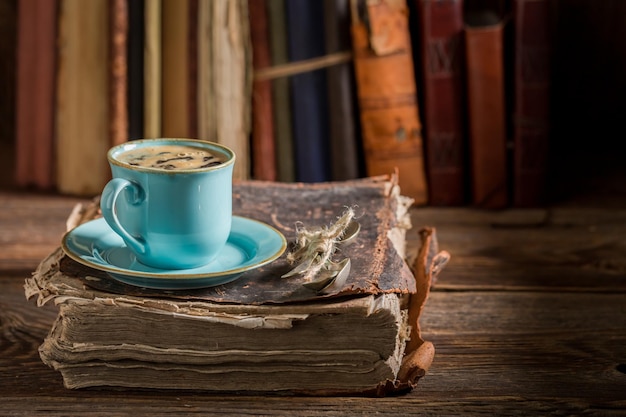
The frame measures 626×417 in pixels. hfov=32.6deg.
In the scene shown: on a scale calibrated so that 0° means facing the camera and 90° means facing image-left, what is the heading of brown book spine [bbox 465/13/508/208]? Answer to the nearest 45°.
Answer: approximately 0°

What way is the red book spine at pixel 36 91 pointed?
toward the camera

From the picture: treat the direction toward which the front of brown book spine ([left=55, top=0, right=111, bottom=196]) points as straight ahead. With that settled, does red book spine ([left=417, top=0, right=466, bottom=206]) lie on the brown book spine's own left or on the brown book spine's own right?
on the brown book spine's own left

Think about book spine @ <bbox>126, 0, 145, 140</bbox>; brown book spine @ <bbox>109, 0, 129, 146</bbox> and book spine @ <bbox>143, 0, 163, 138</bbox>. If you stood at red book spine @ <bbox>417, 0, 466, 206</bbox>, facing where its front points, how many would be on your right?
3

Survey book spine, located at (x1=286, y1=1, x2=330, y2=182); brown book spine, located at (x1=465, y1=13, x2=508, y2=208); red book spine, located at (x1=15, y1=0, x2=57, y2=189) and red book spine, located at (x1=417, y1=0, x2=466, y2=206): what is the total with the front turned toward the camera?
4

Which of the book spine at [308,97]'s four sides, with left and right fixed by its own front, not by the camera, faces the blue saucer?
front

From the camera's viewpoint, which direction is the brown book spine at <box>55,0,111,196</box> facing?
toward the camera
